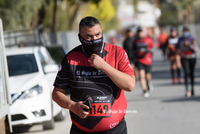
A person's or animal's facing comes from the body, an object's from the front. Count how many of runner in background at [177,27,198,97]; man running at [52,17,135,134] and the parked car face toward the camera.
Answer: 3

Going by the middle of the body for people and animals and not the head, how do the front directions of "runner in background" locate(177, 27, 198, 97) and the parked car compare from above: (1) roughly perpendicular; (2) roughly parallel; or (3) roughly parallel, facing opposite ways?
roughly parallel

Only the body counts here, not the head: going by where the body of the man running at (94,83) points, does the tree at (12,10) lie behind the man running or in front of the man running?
behind

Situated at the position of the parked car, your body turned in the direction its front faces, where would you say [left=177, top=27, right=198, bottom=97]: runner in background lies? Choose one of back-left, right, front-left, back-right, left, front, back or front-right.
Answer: back-left

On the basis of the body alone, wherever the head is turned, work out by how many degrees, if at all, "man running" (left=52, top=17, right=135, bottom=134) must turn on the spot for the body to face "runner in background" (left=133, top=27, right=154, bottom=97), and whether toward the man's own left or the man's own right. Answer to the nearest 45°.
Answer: approximately 180°

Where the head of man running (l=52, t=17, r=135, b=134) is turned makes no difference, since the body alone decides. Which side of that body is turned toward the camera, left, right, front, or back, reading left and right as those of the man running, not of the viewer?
front

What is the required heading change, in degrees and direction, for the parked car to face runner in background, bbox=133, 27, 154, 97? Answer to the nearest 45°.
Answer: approximately 135° to its left

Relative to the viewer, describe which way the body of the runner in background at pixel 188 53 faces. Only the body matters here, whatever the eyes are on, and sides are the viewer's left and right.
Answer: facing the viewer

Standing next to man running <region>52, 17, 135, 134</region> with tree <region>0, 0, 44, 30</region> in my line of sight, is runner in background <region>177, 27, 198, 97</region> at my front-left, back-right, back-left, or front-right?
front-right

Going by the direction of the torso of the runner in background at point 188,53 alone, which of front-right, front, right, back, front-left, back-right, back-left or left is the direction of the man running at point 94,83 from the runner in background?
front

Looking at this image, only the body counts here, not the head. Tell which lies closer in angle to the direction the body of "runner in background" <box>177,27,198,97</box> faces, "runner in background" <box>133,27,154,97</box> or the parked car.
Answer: the parked car

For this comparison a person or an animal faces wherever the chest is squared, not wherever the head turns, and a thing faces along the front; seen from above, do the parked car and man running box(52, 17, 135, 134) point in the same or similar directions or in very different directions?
same or similar directions

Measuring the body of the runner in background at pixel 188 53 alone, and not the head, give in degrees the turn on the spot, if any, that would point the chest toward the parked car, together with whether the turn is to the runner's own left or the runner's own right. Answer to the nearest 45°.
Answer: approximately 45° to the runner's own right
